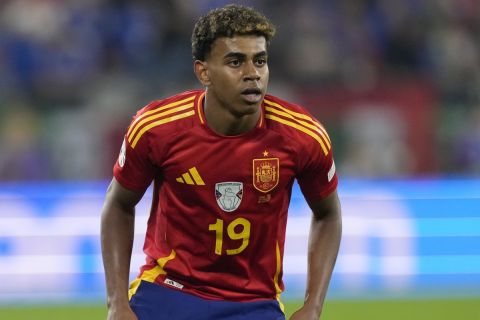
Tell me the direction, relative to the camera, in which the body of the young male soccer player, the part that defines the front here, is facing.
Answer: toward the camera

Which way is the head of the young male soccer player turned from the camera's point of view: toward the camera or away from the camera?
toward the camera
